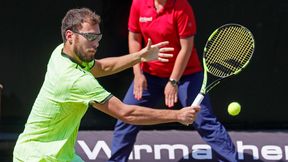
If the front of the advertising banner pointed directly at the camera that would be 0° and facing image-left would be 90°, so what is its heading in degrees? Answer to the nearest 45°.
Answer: approximately 0°

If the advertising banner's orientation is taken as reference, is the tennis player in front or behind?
in front
